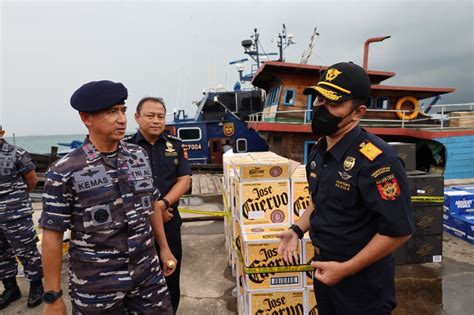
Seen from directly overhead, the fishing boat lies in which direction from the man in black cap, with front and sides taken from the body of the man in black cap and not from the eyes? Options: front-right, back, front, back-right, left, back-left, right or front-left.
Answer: back-right

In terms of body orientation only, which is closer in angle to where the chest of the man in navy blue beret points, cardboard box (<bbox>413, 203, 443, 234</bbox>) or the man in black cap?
the man in black cap

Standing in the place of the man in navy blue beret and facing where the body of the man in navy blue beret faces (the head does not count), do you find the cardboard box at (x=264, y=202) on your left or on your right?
on your left

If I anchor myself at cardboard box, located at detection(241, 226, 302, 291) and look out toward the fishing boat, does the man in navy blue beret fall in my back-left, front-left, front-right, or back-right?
back-left

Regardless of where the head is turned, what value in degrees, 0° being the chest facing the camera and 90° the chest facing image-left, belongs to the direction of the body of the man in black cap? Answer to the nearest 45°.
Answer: approximately 45°

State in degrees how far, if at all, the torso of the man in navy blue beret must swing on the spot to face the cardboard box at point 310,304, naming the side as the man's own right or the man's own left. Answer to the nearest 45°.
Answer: approximately 45° to the man's own left

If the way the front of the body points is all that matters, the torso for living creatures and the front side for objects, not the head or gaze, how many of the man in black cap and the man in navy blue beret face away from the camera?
0

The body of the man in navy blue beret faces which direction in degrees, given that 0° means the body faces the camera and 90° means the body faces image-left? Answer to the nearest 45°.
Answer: approximately 315°
